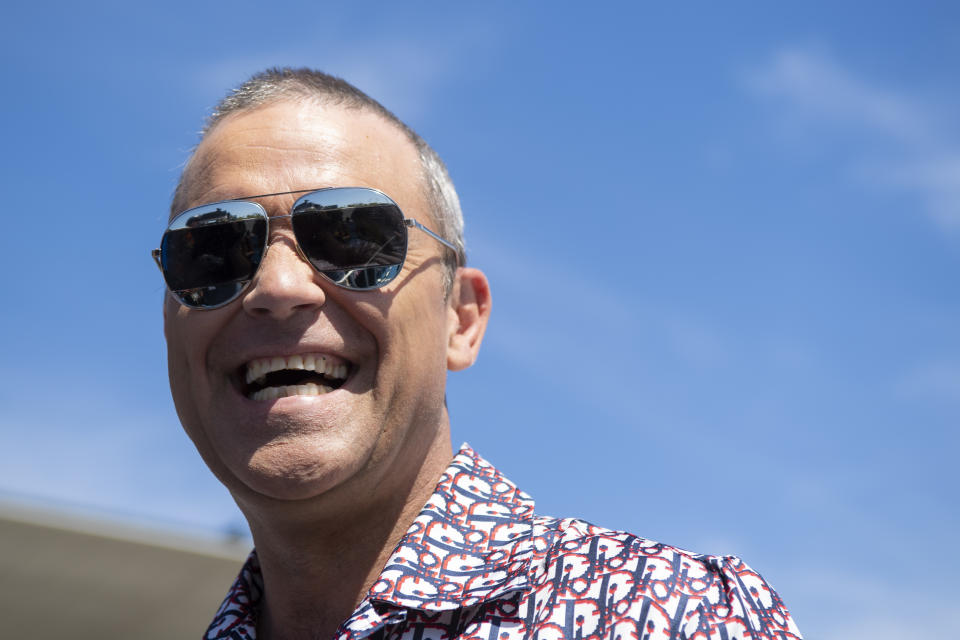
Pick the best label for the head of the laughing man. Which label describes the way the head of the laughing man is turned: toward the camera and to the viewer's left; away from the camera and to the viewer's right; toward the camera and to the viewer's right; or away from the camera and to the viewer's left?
toward the camera and to the viewer's left

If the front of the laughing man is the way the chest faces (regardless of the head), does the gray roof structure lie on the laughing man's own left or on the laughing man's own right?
on the laughing man's own right

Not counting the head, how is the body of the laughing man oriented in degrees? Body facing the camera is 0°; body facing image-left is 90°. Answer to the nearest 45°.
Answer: approximately 45°
